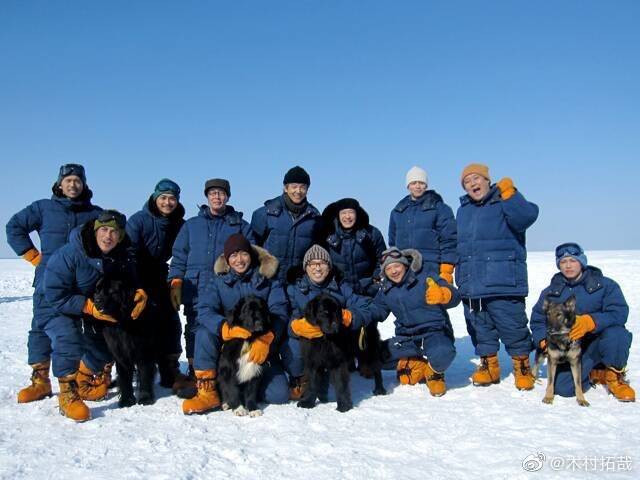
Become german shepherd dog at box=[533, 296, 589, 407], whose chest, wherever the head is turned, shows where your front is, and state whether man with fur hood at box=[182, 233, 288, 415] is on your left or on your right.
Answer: on your right

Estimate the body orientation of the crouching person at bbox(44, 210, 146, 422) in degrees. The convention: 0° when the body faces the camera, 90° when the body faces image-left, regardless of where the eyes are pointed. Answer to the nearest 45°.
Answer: approximately 315°

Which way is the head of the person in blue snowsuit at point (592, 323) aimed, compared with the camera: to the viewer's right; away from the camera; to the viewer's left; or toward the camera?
toward the camera

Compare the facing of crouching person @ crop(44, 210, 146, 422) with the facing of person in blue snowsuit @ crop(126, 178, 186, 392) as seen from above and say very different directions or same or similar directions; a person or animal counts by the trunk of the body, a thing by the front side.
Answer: same or similar directions

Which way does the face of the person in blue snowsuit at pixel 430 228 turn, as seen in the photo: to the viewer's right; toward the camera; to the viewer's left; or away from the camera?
toward the camera

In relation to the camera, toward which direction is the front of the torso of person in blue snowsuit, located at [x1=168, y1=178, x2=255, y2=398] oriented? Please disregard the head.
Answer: toward the camera

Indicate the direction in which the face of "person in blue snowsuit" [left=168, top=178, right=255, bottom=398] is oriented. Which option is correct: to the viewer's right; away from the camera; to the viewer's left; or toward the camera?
toward the camera

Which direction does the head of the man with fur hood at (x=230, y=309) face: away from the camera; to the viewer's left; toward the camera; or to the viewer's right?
toward the camera

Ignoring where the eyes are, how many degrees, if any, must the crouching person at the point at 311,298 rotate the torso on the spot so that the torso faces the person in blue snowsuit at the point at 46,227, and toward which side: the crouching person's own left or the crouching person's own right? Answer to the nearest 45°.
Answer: approximately 90° to the crouching person's own right

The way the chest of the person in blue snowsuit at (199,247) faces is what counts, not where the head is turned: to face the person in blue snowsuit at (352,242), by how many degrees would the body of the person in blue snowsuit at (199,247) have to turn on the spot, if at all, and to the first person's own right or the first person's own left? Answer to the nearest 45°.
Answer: approximately 90° to the first person's own left

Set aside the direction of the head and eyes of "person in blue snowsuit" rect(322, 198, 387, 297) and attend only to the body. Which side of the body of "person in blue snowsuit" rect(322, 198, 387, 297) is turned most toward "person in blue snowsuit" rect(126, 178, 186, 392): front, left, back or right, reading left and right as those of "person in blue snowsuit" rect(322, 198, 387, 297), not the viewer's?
right

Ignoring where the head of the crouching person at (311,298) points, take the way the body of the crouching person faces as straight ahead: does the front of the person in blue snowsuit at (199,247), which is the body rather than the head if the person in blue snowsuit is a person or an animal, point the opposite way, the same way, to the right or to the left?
the same way

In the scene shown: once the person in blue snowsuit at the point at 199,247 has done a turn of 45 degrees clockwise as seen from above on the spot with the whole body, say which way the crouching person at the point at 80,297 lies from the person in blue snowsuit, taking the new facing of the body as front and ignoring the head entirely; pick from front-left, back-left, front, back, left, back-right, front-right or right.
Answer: front

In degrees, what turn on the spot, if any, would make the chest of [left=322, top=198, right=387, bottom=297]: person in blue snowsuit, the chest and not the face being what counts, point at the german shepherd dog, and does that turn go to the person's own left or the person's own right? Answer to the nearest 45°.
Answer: approximately 45° to the person's own left

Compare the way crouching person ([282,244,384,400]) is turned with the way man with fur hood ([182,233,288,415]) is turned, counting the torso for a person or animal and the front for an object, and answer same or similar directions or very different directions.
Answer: same or similar directions

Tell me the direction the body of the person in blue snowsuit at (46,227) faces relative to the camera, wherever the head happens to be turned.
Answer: toward the camera

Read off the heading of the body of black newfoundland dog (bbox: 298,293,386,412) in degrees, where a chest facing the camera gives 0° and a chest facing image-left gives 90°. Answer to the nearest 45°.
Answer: approximately 45°
